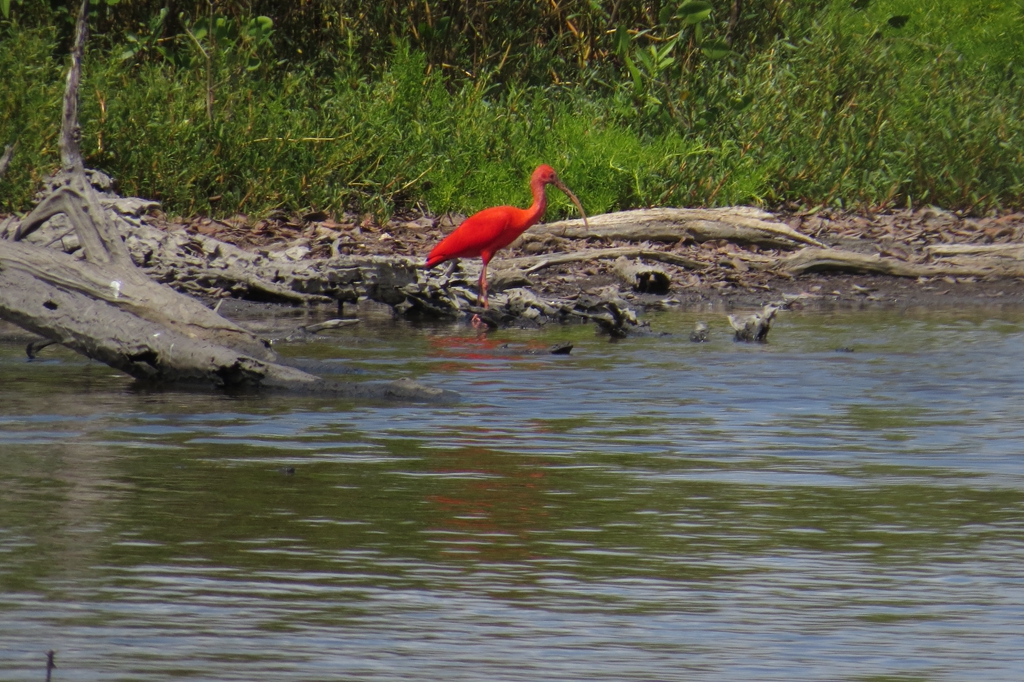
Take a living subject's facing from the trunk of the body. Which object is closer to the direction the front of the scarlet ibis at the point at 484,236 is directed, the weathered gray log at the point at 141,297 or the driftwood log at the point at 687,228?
the driftwood log

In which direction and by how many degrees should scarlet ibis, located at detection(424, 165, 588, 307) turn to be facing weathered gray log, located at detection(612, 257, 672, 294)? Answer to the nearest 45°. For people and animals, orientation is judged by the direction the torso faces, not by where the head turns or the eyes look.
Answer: approximately 45° to its left

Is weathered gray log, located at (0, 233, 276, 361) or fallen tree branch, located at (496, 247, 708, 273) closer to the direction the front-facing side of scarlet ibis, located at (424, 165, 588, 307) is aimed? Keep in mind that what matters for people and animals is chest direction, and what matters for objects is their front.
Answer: the fallen tree branch

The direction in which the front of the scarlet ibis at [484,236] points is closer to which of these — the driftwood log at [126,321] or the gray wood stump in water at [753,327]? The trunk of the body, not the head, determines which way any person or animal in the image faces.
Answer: the gray wood stump in water

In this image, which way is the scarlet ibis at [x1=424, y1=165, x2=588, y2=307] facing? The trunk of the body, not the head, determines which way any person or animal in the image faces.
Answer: to the viewer's right

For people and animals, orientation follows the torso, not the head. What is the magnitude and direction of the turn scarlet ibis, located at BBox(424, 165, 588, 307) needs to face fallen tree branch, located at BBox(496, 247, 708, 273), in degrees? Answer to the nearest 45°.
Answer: approximately 45° to its left

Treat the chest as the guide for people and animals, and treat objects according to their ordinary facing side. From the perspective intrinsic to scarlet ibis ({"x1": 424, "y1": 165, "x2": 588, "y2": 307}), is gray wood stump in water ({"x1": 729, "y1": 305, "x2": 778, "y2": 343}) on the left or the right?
on its right

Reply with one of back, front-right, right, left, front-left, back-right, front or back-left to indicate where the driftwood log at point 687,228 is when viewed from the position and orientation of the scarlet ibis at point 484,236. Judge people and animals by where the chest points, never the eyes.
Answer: front-left
